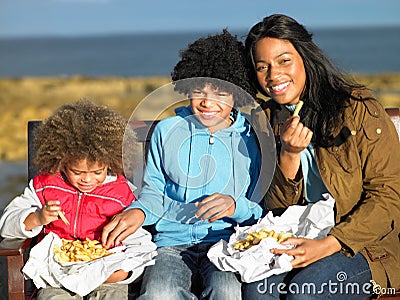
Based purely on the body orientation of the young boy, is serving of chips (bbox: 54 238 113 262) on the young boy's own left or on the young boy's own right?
on the young boy's own right

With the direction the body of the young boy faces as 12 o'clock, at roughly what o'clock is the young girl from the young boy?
The young girl is roughly at 3 o'clock from the young boy.

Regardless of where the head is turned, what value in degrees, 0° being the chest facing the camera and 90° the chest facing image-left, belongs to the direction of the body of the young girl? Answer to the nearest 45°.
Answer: approximately 0°

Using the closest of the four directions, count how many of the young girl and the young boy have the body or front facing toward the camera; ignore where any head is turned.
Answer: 2

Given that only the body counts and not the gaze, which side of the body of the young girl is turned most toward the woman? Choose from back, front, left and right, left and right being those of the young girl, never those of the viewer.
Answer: left

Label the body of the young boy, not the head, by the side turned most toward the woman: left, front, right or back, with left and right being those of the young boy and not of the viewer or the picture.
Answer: left
